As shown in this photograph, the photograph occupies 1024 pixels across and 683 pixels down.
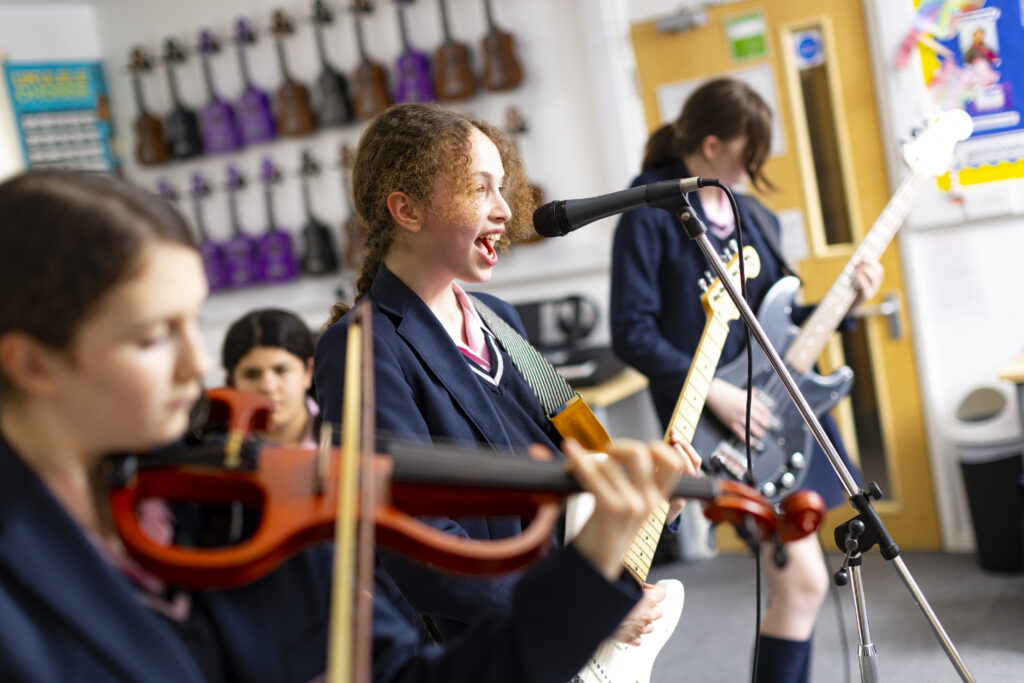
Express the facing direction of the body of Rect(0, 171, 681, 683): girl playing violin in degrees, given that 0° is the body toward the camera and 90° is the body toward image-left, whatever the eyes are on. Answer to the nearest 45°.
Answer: approximately 315°

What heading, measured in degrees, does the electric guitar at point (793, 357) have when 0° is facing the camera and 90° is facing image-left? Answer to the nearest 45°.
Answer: approximately 0°

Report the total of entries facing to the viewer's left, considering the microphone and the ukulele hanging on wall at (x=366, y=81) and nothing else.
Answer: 1

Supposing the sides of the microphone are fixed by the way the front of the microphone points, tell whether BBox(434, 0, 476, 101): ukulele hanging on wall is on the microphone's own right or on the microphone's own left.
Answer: on the microphone's own right

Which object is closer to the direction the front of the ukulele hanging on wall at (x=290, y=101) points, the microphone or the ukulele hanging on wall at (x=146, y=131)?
the microphone

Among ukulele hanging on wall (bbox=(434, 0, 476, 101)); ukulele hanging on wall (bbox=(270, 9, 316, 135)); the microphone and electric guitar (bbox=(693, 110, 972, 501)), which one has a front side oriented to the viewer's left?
the microphone

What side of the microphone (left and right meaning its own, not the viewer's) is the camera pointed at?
left

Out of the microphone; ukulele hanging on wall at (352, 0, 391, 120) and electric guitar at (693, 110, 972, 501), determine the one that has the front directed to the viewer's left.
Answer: the microphone

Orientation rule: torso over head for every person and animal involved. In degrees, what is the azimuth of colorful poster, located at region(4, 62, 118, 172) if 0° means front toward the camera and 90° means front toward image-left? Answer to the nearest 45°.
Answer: approximately 0°

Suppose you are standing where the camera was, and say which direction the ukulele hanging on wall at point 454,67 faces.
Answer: facing the viewer

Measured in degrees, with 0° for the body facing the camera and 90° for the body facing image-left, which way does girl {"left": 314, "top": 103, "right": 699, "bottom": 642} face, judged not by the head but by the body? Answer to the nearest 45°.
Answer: approximately 315°

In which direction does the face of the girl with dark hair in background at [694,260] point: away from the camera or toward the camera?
toward the camera

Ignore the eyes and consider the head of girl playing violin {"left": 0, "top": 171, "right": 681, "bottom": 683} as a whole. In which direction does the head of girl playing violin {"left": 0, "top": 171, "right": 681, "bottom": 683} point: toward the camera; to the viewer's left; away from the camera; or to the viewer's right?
to the viewer's right

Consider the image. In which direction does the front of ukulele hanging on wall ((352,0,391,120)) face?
toward the camera

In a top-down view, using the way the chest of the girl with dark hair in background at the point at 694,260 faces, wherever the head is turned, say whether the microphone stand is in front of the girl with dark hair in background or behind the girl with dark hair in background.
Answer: in front
